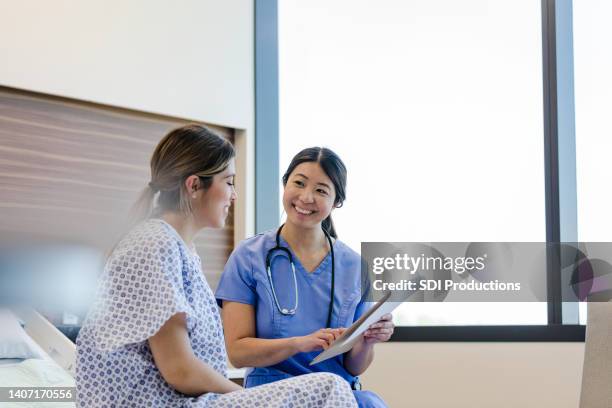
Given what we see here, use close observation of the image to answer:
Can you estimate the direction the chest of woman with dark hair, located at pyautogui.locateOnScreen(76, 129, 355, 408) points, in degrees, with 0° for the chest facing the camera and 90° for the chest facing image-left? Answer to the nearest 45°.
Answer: approximately 270°

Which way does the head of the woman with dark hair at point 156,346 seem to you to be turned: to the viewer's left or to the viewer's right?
to the viewer's right

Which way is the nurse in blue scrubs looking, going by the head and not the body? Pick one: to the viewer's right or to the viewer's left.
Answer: to the viewer's left

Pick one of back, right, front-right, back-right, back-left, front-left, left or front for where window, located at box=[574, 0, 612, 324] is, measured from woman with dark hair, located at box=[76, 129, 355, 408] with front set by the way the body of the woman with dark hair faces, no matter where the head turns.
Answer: front-left

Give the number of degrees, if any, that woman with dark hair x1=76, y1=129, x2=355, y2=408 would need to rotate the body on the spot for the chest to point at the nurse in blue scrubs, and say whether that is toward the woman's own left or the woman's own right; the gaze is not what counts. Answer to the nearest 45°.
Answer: approximately 45° to the woman's own left

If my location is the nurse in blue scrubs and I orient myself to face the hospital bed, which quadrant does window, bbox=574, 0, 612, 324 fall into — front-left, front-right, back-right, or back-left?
back-right
